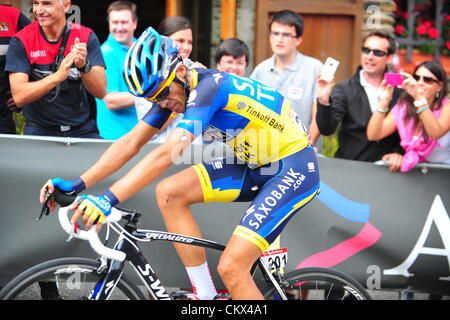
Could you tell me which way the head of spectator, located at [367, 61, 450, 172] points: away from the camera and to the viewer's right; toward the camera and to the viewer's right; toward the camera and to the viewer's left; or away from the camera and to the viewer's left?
toward the camera and to the viewer's left

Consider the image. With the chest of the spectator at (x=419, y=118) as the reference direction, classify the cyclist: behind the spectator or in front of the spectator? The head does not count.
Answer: in front

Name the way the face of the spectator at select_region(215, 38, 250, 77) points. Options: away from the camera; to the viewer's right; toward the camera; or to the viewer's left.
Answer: toward the camera

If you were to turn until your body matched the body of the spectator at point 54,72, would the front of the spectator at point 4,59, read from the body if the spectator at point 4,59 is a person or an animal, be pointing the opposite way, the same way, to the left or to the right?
the same way

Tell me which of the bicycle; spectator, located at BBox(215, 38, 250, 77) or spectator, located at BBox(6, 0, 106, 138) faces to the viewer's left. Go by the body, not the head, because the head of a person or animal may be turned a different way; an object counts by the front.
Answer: the bicycle

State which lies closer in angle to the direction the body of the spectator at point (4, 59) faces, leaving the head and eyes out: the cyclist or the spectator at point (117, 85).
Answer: the cyclist

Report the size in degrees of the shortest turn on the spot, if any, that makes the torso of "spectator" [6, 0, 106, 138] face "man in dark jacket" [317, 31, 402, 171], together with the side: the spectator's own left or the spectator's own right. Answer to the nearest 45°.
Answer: approximately 90° to the spectator's own left

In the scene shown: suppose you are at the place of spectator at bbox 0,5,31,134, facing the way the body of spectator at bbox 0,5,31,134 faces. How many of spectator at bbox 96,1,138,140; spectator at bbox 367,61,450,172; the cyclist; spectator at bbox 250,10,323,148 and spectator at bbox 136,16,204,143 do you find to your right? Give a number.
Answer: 0

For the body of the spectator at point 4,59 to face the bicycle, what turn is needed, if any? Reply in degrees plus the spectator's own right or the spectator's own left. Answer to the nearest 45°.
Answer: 0° — they already face it

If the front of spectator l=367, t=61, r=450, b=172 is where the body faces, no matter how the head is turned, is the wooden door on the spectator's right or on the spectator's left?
on the spectator's right

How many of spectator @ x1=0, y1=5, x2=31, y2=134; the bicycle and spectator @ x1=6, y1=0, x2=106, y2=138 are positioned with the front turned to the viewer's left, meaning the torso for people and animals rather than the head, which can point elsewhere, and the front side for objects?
1

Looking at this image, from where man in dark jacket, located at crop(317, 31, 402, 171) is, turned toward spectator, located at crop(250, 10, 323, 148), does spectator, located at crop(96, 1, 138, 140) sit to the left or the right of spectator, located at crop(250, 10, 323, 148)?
left

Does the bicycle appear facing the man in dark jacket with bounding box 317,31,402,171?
no

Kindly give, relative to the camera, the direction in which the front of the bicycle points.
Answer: facing to the left of the viewer

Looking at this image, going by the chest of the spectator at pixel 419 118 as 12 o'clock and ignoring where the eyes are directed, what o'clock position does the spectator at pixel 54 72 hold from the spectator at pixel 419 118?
the spectator at pixel 54 72 is roughly at 1 o'clock from the spectator at pixel 419 118.

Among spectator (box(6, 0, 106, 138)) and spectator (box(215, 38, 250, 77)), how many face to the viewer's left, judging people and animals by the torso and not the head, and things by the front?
0

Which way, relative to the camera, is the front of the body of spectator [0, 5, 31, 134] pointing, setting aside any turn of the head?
toward the camera

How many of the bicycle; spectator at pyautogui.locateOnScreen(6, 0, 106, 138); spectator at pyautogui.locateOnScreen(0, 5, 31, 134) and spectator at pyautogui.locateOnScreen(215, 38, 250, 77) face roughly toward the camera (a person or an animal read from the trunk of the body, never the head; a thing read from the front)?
3

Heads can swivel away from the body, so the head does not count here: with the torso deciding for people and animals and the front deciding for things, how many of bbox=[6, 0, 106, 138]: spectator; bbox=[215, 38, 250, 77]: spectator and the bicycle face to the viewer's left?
1
